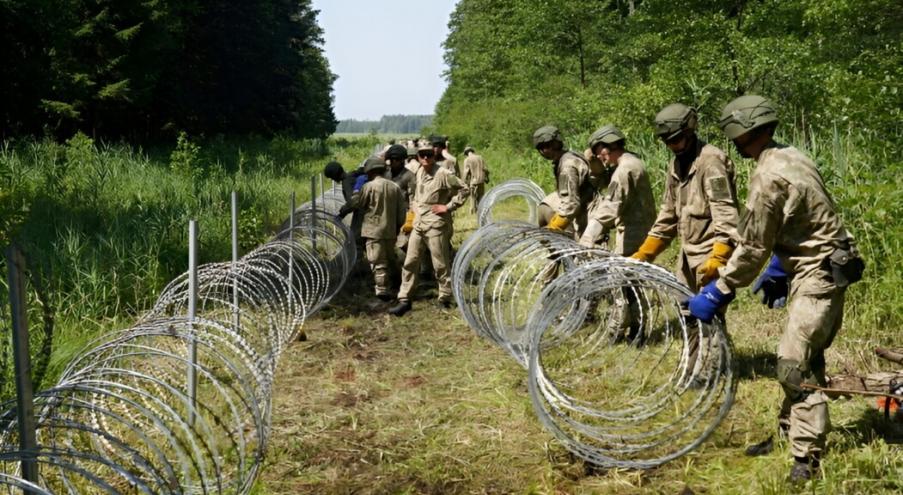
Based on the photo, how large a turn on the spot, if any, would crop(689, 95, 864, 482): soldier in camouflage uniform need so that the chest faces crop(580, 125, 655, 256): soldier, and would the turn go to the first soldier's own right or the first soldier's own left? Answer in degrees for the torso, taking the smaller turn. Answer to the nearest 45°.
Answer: approximately 45° to the first soldier's own right

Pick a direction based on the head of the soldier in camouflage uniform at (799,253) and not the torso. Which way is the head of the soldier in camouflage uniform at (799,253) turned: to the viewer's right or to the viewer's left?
to the viewer's left

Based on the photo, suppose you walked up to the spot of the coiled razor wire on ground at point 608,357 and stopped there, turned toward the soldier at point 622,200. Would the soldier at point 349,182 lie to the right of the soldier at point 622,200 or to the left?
left

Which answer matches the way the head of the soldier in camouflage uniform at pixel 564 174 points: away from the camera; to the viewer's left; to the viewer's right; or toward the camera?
to the viewer's left

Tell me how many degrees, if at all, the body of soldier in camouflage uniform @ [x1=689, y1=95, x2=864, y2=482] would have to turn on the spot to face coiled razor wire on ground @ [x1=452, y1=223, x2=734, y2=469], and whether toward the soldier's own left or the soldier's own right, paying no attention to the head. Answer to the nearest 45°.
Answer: approximately 45° to the soldier's own right

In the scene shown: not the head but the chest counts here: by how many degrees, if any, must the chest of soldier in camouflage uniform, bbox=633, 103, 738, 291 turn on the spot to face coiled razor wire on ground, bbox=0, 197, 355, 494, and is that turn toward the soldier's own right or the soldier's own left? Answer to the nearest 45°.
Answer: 0° — they already face it

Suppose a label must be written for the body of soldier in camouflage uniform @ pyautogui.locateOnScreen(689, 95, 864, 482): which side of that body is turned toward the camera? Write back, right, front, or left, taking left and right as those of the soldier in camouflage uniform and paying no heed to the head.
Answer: left

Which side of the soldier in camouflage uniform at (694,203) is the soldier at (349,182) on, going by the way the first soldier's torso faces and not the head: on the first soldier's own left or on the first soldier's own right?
on the first soldier's own right

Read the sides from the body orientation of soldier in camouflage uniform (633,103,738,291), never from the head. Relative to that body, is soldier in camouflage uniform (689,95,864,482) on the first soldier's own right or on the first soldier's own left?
on the first soldier's own left

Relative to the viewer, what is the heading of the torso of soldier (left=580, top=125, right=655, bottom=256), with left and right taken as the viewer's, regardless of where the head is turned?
facing to the left of the viewer
